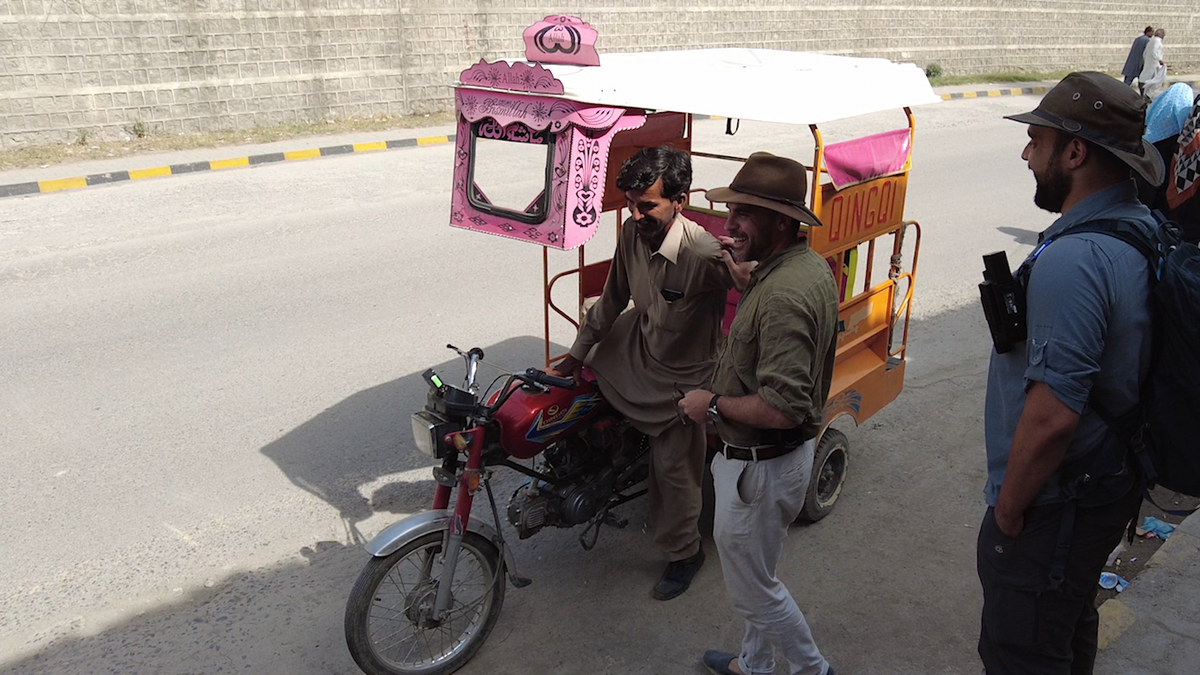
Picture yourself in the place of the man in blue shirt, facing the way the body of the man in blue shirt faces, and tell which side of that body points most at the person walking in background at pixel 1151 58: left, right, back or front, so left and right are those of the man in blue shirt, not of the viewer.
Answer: right

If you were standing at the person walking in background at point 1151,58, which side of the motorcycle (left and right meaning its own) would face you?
back

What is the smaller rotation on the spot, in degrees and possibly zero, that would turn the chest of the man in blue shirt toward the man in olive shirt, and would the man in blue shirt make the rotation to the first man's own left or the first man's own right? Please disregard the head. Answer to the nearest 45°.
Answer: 0° — they already face them

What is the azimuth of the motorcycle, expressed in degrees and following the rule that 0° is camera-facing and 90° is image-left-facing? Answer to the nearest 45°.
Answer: approximately 45°

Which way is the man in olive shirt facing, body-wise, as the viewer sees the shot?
to the viewer's left

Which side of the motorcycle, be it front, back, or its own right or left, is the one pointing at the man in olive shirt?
left

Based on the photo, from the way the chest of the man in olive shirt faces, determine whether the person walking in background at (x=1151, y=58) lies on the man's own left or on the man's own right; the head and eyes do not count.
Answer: on the man's own right

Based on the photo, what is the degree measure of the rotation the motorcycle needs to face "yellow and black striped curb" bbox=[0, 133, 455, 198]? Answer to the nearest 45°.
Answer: approximately 135° to its right

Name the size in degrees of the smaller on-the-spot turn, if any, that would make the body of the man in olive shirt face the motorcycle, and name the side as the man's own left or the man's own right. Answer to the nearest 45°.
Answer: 0° — they already face it

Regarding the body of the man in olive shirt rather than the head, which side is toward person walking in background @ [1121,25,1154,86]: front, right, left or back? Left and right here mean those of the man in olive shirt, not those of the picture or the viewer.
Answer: right

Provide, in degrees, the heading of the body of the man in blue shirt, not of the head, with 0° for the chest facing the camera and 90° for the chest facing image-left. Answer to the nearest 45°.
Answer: approximately 90°

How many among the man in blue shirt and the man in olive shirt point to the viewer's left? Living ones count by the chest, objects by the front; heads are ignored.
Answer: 2

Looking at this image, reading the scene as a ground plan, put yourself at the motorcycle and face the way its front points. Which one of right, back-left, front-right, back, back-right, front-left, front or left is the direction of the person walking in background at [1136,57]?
back
